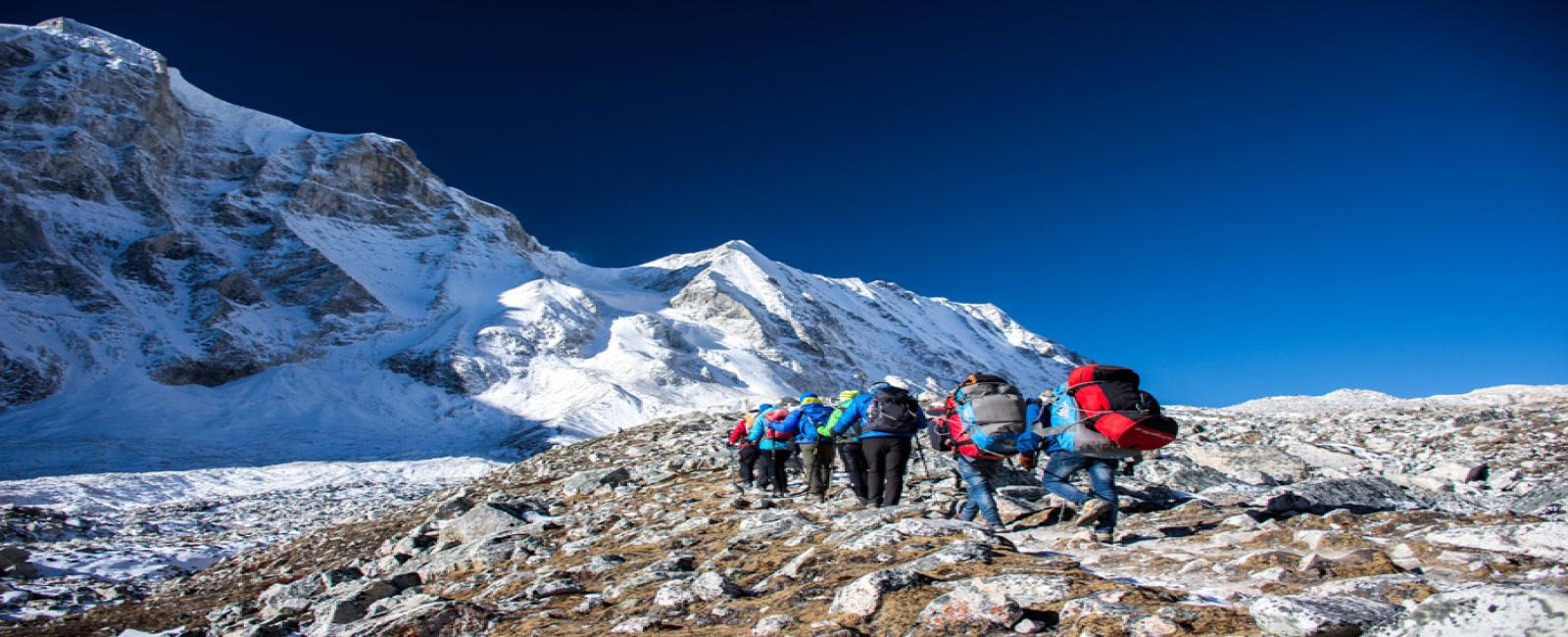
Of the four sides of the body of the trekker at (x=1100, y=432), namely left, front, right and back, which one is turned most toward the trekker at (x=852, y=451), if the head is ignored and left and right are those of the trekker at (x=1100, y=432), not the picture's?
front

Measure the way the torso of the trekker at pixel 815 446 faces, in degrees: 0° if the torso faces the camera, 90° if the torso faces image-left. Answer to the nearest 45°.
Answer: approximately 180°

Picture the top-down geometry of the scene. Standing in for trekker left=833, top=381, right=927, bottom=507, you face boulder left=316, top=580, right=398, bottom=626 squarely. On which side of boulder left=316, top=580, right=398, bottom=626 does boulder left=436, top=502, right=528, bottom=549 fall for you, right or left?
right

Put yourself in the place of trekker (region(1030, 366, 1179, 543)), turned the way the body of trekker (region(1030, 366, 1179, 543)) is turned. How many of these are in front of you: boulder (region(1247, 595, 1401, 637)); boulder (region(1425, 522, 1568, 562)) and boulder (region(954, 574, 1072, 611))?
0

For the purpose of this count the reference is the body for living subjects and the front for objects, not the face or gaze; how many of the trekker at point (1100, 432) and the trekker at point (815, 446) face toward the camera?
0

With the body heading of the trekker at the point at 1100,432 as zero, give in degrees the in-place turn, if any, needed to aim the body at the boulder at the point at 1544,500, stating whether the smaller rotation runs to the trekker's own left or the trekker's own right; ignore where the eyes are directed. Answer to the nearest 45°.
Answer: approximately 90° to the trekker's own right

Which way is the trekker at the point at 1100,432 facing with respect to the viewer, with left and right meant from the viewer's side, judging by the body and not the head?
facing away from the viewer and to the left of the viewer

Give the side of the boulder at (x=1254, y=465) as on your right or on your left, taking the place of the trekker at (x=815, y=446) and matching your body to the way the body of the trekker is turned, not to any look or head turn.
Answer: on your right

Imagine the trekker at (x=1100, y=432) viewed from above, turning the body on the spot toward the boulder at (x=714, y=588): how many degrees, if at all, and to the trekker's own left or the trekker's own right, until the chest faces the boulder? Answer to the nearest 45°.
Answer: approximately 90° to the trekker's own left

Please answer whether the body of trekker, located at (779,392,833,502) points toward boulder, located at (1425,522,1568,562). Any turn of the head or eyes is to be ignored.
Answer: no

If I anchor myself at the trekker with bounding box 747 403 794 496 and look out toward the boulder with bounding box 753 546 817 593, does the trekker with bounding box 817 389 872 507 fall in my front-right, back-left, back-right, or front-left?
front-left

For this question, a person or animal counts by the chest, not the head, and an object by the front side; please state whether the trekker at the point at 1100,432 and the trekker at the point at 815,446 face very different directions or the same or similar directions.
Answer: same or similar directions

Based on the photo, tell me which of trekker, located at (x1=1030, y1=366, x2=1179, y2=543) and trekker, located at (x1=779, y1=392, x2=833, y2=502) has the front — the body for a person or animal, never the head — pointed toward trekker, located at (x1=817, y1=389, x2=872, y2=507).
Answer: trekker, located at (x1=1030, y1=366, x2=1179, y2=543)

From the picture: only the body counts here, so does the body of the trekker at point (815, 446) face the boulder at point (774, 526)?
no

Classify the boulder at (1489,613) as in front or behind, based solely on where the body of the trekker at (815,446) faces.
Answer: behind

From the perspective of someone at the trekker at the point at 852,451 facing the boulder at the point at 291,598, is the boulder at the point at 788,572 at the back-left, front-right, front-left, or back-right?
front-left

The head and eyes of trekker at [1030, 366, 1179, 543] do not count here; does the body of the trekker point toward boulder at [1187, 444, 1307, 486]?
no

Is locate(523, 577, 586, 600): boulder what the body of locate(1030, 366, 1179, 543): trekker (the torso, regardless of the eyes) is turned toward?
no

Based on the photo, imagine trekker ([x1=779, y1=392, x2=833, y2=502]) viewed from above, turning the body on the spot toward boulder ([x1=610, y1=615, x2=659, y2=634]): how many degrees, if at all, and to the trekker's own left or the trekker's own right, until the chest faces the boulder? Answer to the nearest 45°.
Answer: approximately 180°

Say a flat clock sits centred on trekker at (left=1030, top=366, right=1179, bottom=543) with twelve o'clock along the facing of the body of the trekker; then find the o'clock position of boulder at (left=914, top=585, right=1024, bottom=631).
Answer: The boulder is roughly at 8 o'clock from the trekker.
